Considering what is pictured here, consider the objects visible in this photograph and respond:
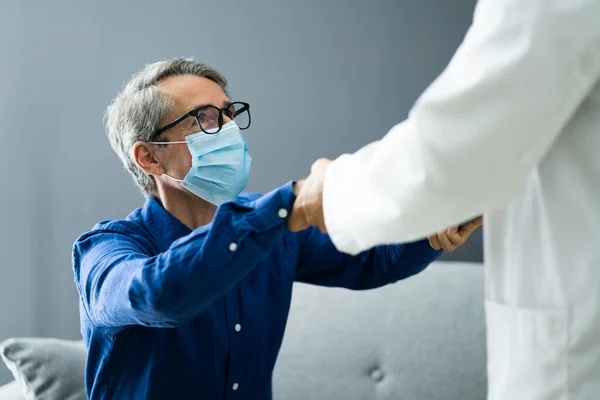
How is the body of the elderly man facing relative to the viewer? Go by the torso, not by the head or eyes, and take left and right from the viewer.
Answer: facing the viewer and to the right of the viewer

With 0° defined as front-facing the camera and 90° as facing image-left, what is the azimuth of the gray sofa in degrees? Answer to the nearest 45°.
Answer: approximately 0°
